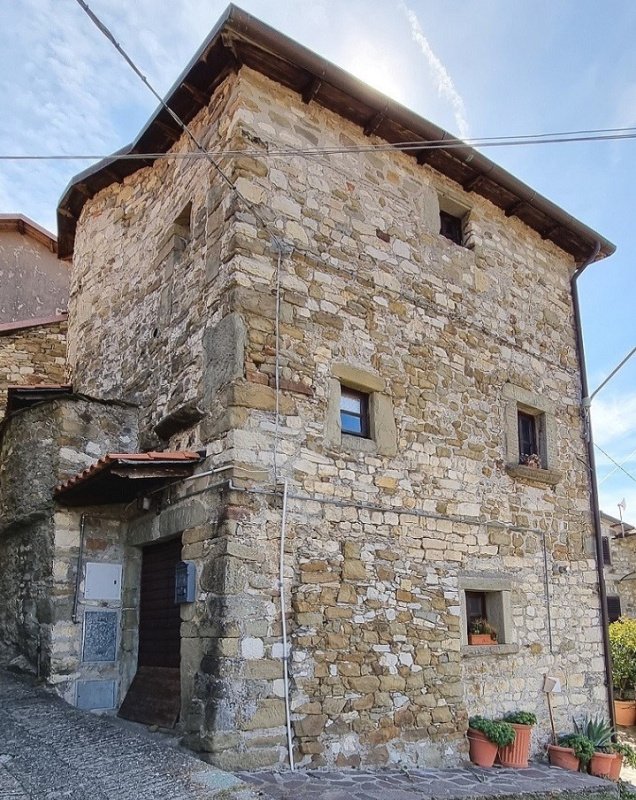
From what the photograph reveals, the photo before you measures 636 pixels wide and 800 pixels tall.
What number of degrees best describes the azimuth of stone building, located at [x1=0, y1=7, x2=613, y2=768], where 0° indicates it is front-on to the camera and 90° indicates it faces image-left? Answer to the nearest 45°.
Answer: approximately 45°

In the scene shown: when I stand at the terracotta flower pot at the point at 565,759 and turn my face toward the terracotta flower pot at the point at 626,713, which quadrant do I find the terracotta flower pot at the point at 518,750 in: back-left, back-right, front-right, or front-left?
back-left

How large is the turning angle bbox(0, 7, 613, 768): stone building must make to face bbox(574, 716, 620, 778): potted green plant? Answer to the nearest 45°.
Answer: approximately 180°
